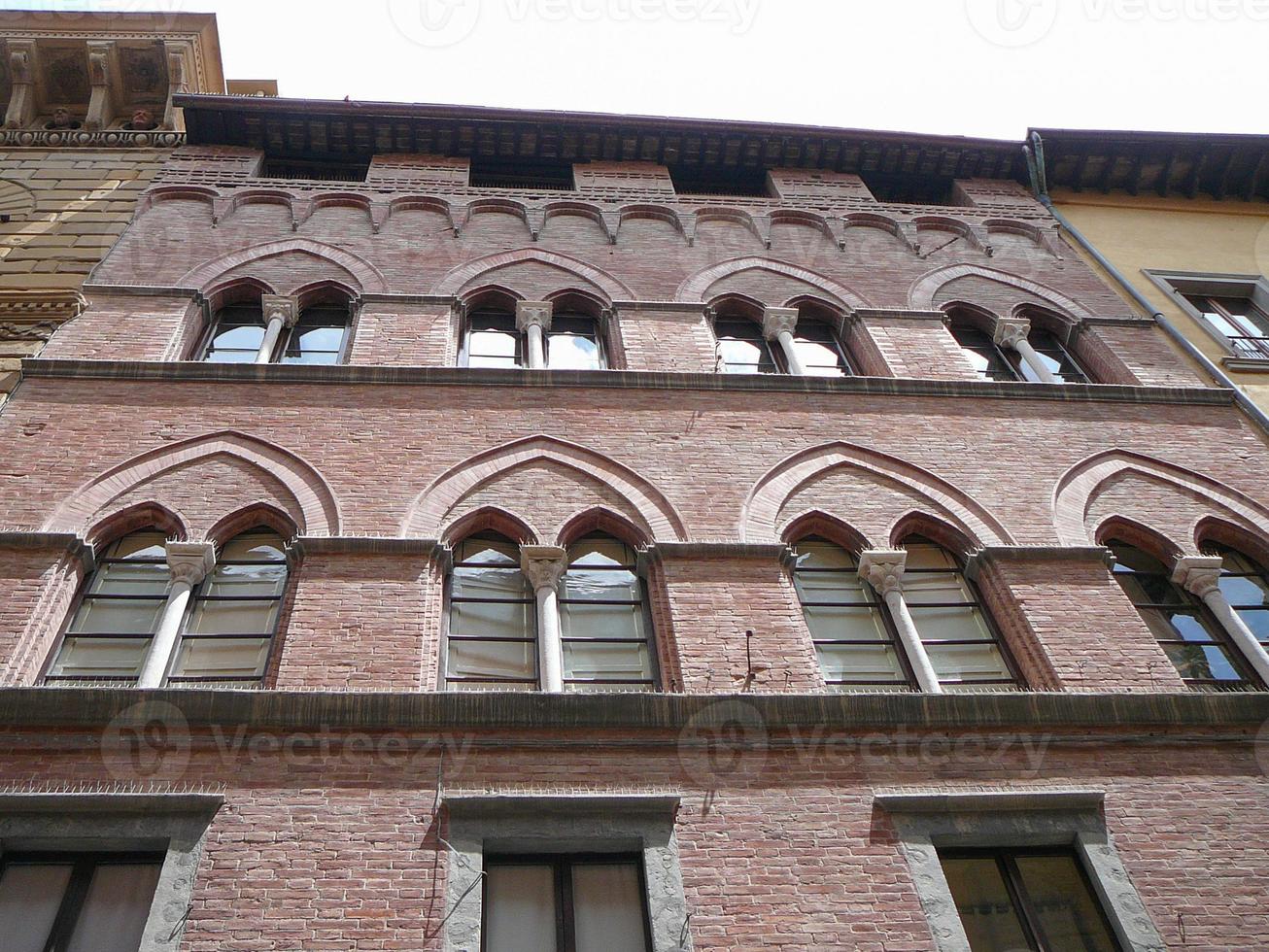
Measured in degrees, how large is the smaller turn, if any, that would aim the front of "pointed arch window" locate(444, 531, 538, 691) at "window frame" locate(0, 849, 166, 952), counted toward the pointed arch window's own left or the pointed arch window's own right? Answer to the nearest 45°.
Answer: approximately 90° to the pointed arch window's own right

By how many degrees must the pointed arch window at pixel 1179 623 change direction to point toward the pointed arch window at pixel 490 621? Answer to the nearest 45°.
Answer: approximately 45° to its right

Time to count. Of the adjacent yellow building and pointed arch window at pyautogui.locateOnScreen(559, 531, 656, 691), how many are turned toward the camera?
2

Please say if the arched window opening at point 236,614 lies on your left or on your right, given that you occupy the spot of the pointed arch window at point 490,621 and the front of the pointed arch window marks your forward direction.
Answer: on your right

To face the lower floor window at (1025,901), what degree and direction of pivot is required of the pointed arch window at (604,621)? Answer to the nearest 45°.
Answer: approximately 90° to its left

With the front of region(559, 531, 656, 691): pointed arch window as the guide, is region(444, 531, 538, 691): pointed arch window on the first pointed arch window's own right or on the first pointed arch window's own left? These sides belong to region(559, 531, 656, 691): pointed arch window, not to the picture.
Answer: on the first pointed arch window's own right

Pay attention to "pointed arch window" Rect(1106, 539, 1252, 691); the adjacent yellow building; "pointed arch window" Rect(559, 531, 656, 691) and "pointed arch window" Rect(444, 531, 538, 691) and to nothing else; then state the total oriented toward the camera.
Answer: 4

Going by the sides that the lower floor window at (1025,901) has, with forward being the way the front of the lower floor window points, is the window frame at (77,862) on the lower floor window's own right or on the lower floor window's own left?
on the lower floor window's own right

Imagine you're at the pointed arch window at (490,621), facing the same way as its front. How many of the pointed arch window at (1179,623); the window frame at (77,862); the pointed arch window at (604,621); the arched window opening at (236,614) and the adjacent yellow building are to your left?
3

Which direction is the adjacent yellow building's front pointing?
toward the camera

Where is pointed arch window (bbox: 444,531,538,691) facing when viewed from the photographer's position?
facing the viewer

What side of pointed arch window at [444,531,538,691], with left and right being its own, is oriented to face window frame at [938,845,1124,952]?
left

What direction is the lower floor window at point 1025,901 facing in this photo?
toward the camera
